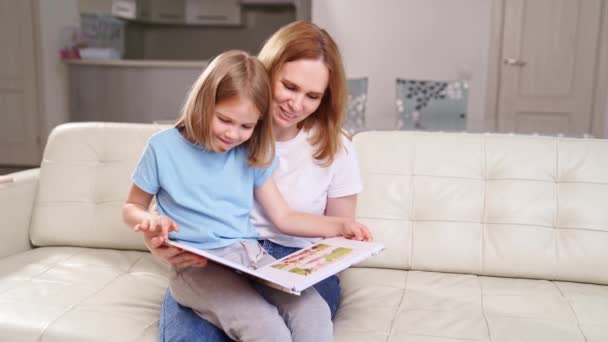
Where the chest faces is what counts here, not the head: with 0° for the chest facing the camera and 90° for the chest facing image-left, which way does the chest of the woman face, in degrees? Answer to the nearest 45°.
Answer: approximately 45°

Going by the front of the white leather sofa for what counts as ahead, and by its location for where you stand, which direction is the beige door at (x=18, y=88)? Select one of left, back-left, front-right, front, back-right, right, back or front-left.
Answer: back-right

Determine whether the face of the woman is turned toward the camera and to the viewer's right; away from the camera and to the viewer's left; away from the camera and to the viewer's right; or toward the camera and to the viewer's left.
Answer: toward the camera and to the viewer's left

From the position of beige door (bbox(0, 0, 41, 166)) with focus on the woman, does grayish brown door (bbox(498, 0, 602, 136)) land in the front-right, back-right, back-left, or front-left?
front-left

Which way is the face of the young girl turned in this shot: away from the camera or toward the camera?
toward the camera

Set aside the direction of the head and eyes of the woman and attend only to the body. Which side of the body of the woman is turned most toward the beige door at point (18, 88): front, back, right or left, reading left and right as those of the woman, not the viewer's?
right

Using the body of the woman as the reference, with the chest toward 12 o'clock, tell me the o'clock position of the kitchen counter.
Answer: The kitchen counter is roughly at 4 o'clock from the woman.

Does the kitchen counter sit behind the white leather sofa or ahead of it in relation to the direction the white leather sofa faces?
behind

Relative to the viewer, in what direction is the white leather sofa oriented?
toward the camera
